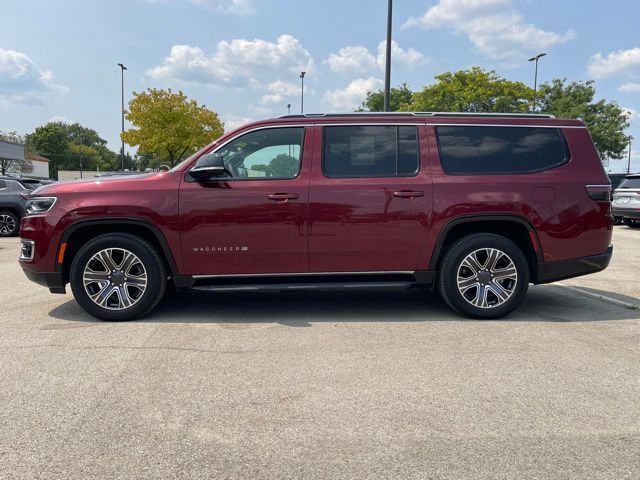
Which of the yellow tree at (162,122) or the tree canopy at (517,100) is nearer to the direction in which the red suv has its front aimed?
the yellow tree

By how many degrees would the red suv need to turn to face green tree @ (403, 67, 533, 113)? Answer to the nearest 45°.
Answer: approximately 90° to its right

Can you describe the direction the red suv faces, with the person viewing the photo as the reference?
facing to the left of the viewer

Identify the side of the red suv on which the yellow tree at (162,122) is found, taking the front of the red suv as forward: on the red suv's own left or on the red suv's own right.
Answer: on the red suv's own right

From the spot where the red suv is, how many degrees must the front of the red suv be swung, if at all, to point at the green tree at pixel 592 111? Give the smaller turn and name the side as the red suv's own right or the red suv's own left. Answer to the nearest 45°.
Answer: approximately 135° to the red suv's own right
